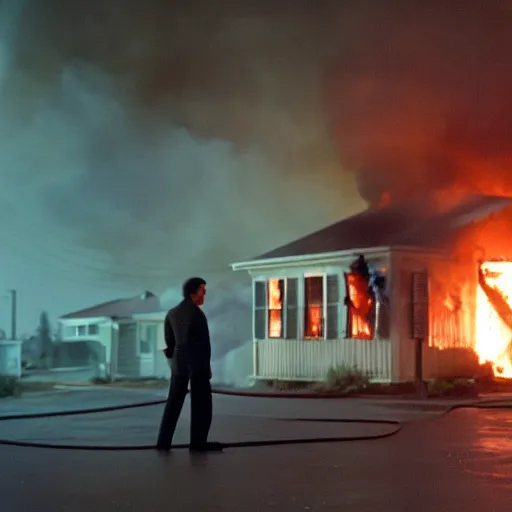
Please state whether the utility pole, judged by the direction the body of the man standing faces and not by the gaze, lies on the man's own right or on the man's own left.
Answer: on the man's own left

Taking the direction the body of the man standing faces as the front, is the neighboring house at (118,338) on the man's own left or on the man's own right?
on the man's own left

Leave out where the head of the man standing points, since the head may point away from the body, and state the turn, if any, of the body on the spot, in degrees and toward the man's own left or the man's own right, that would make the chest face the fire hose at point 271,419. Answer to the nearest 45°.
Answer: approximately 45° to the man's own left

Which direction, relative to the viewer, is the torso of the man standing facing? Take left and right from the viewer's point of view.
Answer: facing away from the viewer and to the right of the viewer

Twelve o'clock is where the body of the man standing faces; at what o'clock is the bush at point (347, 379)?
The bush is roughly at 11 o'clock from the man standing.

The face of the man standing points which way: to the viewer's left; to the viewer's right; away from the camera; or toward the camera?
to the viewer's right
